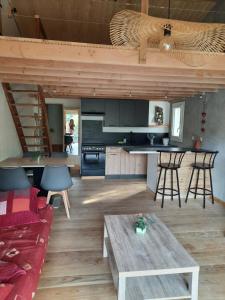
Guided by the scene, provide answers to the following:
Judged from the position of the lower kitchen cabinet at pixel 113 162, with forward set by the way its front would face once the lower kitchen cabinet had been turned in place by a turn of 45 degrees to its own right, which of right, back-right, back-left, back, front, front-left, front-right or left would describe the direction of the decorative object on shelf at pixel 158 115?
back

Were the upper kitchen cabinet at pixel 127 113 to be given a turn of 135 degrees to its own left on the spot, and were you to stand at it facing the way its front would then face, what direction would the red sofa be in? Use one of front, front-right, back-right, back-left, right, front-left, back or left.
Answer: back-right

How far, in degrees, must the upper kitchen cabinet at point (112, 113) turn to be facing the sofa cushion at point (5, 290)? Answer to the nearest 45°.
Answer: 0° — it already faces it

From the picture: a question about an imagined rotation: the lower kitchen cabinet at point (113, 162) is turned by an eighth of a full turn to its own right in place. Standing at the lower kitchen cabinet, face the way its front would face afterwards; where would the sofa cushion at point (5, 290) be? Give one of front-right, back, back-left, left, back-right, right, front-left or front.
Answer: front-left

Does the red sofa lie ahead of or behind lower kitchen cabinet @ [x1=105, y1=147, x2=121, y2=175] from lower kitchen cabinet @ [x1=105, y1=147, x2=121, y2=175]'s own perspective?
ahead

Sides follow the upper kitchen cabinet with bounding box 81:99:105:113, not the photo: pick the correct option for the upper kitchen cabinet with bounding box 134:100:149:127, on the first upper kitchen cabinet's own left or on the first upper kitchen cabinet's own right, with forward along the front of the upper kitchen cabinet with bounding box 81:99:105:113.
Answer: on the first upper kitchen cabinet's own left

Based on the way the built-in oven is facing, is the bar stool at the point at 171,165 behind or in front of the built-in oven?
in front

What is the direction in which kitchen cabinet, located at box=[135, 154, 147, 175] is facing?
toward the camera

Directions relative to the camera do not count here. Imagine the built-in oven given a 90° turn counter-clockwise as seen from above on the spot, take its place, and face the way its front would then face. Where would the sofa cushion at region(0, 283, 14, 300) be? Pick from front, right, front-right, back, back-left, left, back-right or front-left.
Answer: right

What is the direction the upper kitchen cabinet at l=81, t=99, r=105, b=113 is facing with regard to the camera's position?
facing the viewer

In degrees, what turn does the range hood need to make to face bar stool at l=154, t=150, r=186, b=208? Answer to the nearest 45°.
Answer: approximately 45° to its left

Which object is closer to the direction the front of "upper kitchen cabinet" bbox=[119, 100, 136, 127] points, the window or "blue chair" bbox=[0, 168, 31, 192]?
the blue chair

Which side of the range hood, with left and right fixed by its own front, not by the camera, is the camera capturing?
front

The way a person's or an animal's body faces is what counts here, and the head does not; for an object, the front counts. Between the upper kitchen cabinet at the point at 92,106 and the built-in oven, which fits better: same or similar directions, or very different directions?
same or similar directions
